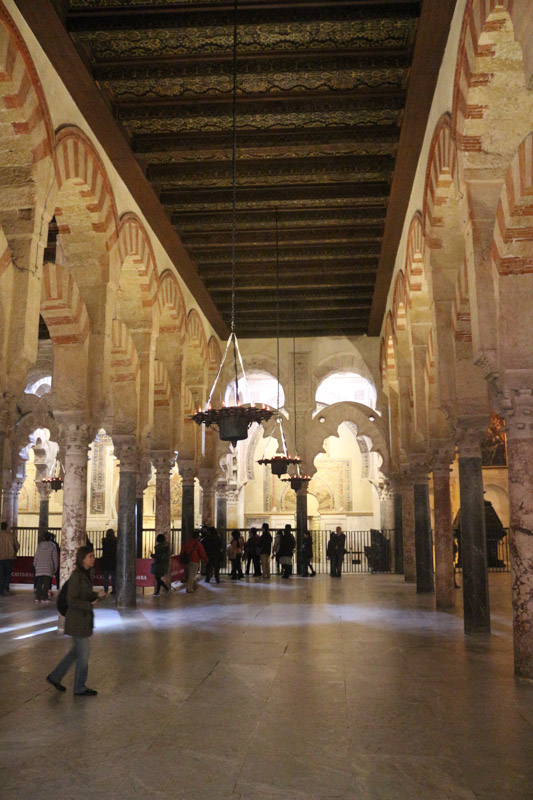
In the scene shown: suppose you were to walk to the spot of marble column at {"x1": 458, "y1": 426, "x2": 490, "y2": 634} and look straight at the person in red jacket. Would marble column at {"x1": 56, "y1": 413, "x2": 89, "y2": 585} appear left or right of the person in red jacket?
left

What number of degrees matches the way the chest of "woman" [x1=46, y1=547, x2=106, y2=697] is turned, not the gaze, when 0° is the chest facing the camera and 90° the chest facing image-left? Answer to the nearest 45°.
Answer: approximately 270°

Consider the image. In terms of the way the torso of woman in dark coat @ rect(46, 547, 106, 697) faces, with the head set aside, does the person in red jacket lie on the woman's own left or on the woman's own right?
on the woman's own left

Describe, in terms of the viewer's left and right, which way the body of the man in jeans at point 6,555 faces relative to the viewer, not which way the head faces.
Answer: facing away from the viewer

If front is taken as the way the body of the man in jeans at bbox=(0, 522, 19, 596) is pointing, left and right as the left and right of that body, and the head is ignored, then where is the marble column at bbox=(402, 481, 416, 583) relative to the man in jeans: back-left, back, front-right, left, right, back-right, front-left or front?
right

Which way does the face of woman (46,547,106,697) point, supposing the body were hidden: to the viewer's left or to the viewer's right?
to the viewer's right

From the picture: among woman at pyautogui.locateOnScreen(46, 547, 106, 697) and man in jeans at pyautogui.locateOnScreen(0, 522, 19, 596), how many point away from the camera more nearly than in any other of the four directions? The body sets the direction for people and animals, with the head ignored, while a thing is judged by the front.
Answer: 1

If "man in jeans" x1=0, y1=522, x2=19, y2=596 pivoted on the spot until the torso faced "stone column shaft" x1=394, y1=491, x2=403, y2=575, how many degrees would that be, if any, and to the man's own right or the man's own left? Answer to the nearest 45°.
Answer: approximately 90° to the man's own right

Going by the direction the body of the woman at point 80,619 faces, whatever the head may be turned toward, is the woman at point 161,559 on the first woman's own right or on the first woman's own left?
on the first woman's own left

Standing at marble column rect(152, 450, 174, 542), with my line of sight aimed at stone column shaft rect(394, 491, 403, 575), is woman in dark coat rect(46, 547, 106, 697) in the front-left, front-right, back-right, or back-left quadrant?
back-right

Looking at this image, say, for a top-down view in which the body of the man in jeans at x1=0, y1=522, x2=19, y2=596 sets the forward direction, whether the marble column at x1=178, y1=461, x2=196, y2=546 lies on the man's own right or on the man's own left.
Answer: on the man's own right
